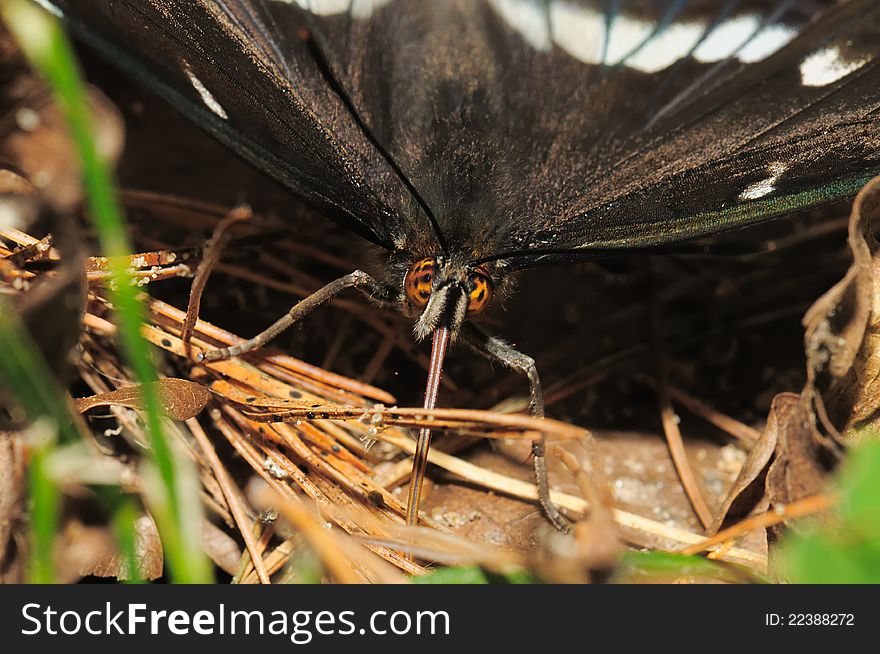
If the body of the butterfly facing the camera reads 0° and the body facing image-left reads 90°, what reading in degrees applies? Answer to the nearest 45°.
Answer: approximately 0°
